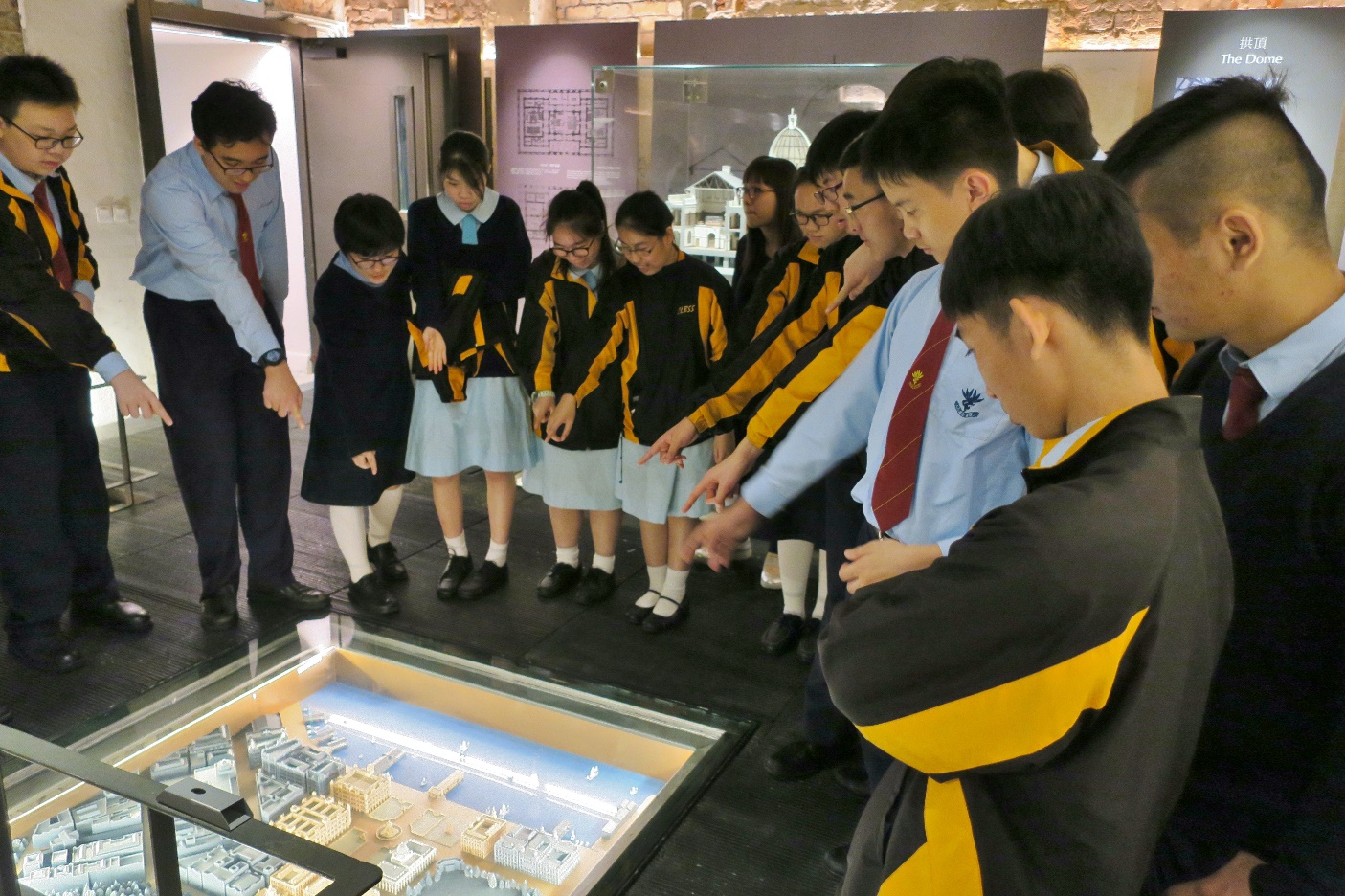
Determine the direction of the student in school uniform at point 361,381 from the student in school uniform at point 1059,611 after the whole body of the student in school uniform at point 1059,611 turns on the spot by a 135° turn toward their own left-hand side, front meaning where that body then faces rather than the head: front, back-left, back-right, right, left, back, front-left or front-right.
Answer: back

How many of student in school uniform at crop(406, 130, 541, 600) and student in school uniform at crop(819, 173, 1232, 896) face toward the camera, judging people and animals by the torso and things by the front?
1

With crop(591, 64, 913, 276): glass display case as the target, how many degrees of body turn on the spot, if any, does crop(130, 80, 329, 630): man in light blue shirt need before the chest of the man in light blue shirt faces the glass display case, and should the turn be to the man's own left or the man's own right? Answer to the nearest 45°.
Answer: approximately 45° to the man's own left

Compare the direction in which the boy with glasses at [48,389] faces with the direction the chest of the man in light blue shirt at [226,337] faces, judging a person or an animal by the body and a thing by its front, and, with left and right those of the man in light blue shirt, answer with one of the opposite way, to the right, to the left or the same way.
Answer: the same way

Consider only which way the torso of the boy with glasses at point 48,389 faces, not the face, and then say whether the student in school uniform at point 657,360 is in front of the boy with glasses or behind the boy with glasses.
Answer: in front

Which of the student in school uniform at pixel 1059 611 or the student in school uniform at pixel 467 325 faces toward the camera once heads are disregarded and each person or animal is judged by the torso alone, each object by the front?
the student in school uniform at pixel 467 325

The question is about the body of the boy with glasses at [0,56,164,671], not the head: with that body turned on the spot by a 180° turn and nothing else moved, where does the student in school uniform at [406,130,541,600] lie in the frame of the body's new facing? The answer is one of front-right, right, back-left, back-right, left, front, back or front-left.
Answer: back-right

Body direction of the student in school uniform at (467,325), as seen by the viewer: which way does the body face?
toward the camera

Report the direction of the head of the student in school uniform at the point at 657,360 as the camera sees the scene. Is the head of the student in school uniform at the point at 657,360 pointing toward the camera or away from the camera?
toward the camera

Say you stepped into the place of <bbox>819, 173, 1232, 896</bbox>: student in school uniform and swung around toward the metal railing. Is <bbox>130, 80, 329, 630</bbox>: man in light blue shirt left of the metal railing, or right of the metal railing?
right

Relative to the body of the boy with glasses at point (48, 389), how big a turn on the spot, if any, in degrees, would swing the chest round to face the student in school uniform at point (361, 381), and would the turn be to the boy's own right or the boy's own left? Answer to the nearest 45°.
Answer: approximately 45° to the boy's own left

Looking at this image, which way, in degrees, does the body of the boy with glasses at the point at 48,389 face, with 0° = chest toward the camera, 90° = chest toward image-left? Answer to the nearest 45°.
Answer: approximately 315°

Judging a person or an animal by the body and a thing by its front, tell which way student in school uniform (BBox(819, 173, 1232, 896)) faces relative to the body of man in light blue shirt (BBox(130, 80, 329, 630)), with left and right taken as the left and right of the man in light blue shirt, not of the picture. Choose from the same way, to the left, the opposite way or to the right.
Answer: the opposite way

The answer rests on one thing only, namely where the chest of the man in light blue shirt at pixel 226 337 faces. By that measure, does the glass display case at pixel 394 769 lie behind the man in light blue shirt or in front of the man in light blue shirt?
in front

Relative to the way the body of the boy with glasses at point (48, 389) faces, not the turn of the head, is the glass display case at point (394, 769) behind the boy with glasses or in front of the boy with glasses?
in front

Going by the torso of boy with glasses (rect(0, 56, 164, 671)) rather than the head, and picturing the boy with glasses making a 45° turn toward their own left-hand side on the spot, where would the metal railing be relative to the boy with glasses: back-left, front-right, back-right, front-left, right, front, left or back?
right

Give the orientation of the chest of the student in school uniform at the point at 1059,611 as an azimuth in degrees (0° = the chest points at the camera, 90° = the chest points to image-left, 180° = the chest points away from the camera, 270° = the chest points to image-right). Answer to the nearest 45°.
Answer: approximately 90°
